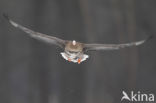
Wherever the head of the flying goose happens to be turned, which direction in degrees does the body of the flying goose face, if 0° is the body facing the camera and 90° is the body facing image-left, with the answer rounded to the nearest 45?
approximately 0°
